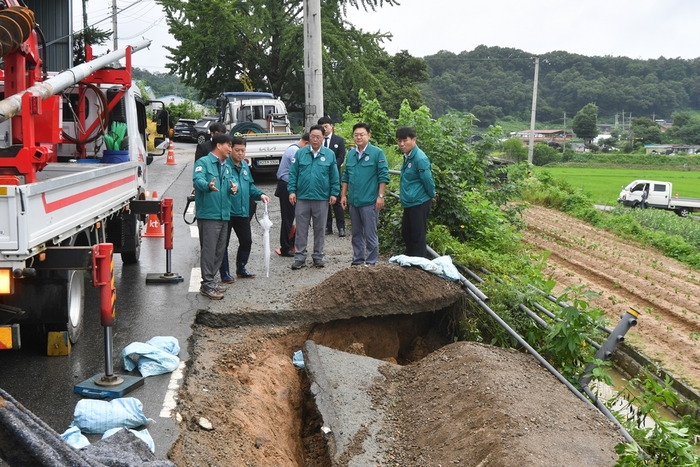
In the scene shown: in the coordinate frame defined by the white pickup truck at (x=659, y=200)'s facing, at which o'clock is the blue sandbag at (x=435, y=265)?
The blue sandbag is roughly at 9 o'clock from the white pickup truck.

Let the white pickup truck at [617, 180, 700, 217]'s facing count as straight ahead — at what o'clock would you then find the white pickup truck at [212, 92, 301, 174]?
the white pickup truck at [212, 92, 301, 174] is roughly at 10 o'clock from the white pickup truck at [617, 180, 700, 217].

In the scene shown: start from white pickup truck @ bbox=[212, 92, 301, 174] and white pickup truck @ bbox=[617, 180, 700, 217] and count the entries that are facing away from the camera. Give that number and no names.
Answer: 1

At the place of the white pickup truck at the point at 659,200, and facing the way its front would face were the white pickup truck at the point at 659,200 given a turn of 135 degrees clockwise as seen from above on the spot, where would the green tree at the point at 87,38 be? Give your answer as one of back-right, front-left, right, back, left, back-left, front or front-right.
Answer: back

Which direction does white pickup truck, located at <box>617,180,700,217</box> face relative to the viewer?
to the viewer's left

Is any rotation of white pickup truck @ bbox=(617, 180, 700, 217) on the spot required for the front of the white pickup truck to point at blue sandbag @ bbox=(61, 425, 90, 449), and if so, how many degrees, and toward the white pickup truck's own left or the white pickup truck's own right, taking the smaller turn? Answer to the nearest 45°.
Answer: approximately 90° to the white pickup truck's own left

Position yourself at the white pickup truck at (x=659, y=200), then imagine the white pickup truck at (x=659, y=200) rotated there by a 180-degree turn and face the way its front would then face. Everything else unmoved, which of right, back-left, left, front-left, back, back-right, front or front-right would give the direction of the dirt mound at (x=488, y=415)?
right

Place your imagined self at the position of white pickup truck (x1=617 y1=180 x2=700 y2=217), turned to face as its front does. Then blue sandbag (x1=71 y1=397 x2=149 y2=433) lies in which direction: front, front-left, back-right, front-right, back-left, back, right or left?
left

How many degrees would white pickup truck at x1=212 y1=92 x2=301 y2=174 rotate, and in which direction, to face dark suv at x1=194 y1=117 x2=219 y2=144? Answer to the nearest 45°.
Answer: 0° — it already faces it

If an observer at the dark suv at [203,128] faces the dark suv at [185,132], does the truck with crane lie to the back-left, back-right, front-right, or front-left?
back-left

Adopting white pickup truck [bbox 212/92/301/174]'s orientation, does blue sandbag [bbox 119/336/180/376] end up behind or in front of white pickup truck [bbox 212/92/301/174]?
behind

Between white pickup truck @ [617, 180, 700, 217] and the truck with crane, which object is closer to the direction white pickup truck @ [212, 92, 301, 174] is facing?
the white pickup truck
